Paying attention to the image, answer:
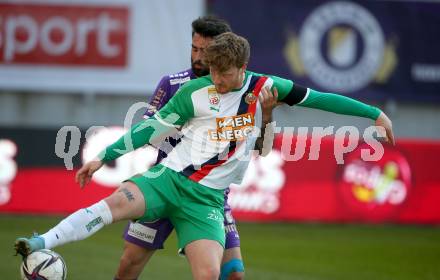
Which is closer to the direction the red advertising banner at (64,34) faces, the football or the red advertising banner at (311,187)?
the football

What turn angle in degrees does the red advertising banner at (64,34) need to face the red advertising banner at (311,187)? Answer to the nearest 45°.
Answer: approximately 45° to its left

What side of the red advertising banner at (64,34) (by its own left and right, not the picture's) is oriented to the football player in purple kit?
front

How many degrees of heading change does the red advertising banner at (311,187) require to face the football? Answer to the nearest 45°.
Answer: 0° — it already faces it

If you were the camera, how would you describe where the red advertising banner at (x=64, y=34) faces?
facing the viewer

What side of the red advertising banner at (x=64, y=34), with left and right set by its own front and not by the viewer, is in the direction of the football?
front

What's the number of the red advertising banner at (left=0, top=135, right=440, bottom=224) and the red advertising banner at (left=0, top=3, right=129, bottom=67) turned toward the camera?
2

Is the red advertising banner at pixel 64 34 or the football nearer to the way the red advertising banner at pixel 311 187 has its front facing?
the football

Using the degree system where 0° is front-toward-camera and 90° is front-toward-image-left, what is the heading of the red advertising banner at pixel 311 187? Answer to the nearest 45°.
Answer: approximately 0°
